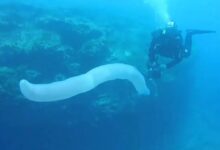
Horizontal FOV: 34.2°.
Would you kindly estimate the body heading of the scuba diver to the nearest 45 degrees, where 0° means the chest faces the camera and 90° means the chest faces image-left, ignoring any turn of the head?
approximately 45°

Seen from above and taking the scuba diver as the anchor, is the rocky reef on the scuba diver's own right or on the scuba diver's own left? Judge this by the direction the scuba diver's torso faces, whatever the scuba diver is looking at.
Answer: on the scuba diver's own right

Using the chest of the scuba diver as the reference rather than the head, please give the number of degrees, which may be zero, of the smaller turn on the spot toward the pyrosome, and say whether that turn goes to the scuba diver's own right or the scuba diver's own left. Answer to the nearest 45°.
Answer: approximately 45° to the scuba diver's own right
